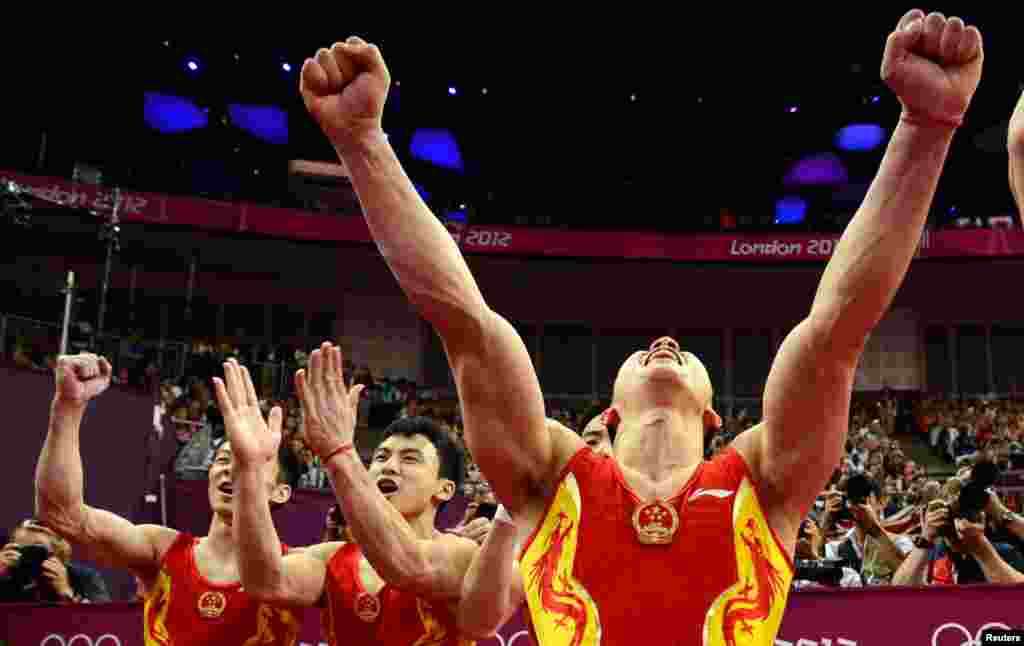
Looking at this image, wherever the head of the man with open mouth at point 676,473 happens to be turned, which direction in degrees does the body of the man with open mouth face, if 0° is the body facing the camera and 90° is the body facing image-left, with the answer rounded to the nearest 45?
approximately 0°

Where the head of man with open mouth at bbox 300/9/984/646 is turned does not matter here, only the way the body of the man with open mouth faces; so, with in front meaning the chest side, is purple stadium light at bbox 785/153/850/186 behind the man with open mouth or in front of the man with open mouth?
behind

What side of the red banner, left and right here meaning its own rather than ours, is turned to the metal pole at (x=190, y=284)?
right

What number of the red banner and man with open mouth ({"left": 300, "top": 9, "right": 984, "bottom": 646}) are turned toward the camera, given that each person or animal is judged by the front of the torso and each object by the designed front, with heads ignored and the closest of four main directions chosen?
2

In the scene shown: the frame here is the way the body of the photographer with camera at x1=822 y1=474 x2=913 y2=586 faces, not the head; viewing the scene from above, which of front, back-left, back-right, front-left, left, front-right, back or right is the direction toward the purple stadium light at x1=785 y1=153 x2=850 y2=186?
back-right

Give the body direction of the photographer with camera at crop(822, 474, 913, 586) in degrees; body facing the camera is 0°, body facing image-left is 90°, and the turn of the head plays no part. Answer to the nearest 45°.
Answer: approximately 45°

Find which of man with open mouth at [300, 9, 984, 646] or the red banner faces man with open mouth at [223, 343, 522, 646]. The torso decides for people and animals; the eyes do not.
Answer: the red banner

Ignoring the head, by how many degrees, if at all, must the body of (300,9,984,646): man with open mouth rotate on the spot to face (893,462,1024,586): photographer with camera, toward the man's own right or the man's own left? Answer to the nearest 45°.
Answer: approximately 135° to the man's own left

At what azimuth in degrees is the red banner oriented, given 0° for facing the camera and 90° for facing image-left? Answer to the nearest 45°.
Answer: approximately 0°
